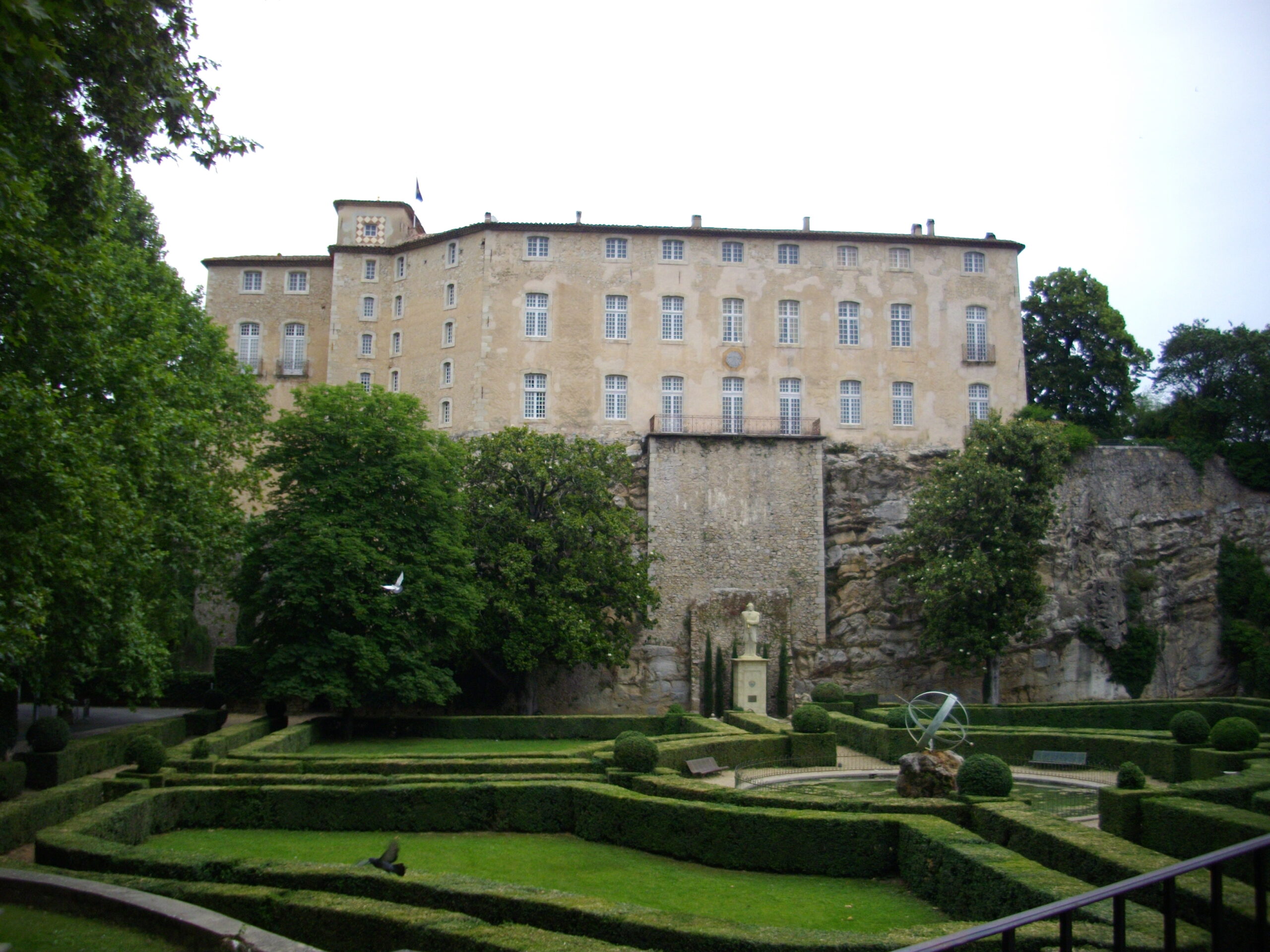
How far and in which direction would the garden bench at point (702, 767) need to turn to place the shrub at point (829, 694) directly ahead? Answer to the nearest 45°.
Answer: approximately 135° to its left

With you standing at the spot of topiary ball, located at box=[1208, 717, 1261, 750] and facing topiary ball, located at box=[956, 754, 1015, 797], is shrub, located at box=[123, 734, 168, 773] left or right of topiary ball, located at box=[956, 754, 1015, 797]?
right

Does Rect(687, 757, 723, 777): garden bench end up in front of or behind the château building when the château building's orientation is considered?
in front

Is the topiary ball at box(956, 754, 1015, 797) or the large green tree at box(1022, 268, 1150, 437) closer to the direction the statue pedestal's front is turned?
the topiary ball

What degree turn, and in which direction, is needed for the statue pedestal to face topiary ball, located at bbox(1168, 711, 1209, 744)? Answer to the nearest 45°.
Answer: approximately 45° to its left

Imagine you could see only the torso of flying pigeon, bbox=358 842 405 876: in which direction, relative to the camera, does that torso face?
to the viewer's left

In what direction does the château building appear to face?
toward the camera

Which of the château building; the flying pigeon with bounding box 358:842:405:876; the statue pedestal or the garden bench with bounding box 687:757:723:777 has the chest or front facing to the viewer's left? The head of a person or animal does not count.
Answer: the flying pigeon

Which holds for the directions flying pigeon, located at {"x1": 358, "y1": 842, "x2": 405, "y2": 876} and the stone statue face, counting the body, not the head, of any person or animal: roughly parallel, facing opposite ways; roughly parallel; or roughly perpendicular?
roughly perpendicular

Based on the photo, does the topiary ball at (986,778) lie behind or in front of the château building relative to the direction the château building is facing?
in front

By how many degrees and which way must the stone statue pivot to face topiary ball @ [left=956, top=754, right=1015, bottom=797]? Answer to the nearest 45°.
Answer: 0° — it already faces it

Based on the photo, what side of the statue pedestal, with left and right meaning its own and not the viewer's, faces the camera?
front

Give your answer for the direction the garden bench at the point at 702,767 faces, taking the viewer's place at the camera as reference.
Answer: facing the viewer and to the right of the viewer

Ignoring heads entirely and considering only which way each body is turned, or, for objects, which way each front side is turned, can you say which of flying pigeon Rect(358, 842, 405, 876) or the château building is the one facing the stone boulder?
the château building

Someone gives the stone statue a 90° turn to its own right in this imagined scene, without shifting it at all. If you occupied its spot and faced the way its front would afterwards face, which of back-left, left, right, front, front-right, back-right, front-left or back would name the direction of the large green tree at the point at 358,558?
front-left
